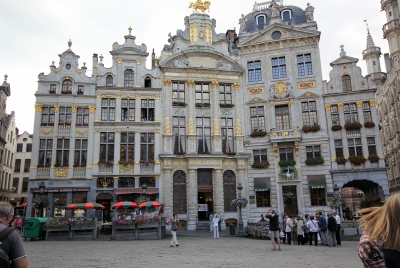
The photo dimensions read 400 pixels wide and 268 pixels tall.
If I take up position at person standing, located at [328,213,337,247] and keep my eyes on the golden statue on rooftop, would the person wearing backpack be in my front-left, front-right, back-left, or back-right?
back-left

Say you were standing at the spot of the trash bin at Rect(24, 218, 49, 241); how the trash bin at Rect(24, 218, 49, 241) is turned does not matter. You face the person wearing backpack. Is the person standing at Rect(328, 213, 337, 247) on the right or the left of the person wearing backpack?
left

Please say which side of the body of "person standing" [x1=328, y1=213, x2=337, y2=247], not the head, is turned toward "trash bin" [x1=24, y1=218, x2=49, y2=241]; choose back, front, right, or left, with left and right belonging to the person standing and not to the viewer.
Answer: left

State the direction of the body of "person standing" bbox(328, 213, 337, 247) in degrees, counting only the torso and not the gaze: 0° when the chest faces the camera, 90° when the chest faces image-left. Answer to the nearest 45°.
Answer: approximately 180°

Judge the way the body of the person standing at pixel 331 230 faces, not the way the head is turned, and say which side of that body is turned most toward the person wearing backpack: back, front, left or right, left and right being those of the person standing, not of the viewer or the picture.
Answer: back
